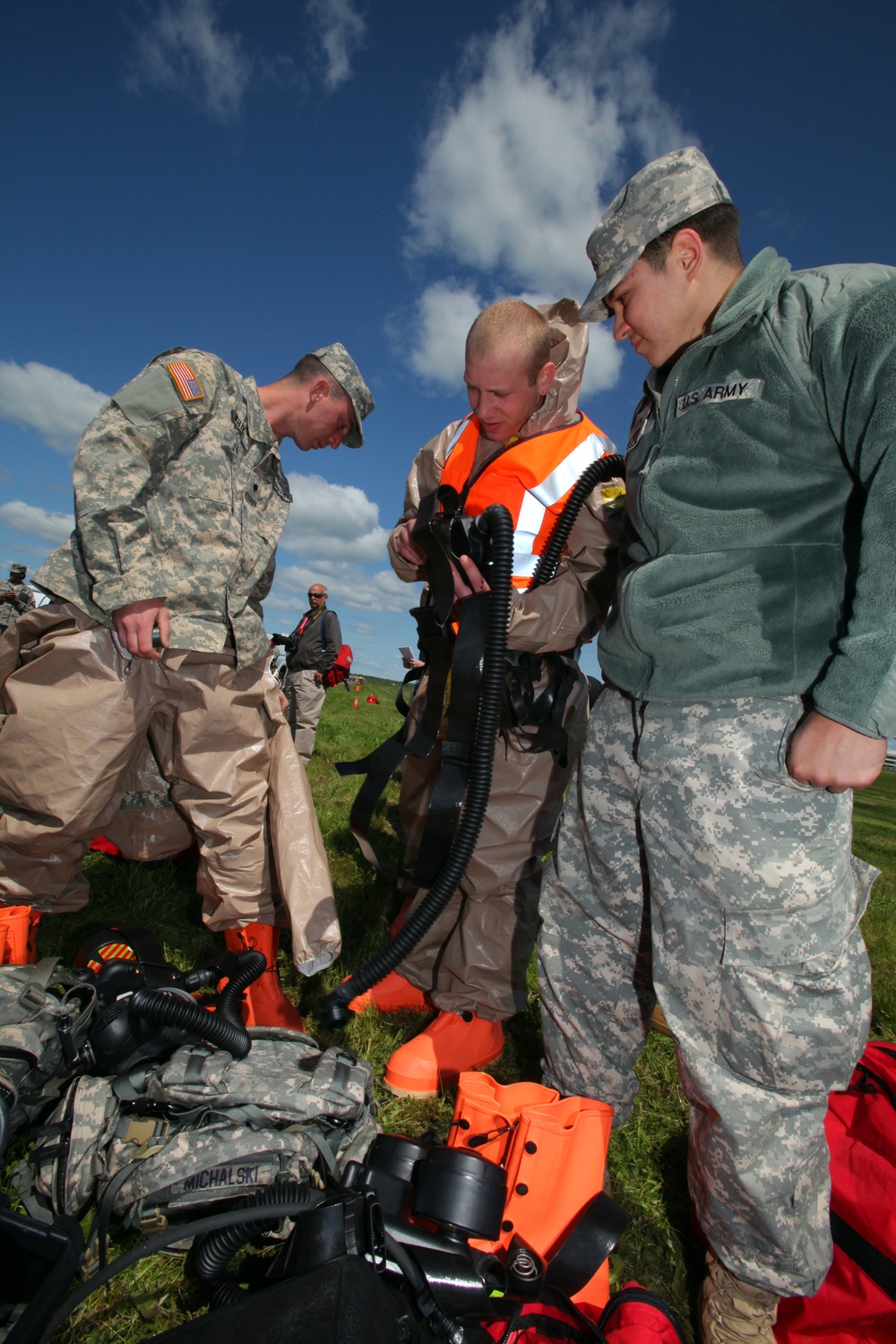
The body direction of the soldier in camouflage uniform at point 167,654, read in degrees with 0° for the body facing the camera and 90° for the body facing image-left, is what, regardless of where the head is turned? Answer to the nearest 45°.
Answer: approximately 315°

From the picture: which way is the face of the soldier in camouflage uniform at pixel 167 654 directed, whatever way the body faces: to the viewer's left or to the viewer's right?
to the viewer's right

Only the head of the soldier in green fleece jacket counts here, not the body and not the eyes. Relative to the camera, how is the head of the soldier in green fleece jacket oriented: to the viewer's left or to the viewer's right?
to the viewer's left

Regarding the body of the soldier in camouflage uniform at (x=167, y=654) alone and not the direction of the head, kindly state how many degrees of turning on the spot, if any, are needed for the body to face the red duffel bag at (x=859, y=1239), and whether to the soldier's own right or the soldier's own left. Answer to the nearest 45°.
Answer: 0° — they already face it

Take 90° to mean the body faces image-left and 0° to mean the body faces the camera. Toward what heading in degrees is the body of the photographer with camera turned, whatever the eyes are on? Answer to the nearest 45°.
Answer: approximately 45°

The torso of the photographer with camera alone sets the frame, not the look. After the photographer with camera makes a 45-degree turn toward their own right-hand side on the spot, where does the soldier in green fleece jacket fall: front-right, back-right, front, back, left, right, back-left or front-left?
left

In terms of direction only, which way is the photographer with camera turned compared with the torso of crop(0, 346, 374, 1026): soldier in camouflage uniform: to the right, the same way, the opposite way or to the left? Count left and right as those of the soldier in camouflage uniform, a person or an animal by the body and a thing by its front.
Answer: to the right

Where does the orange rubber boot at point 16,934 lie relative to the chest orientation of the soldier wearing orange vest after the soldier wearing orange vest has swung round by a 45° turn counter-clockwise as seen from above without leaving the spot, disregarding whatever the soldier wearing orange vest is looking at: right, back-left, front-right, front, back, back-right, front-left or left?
right
